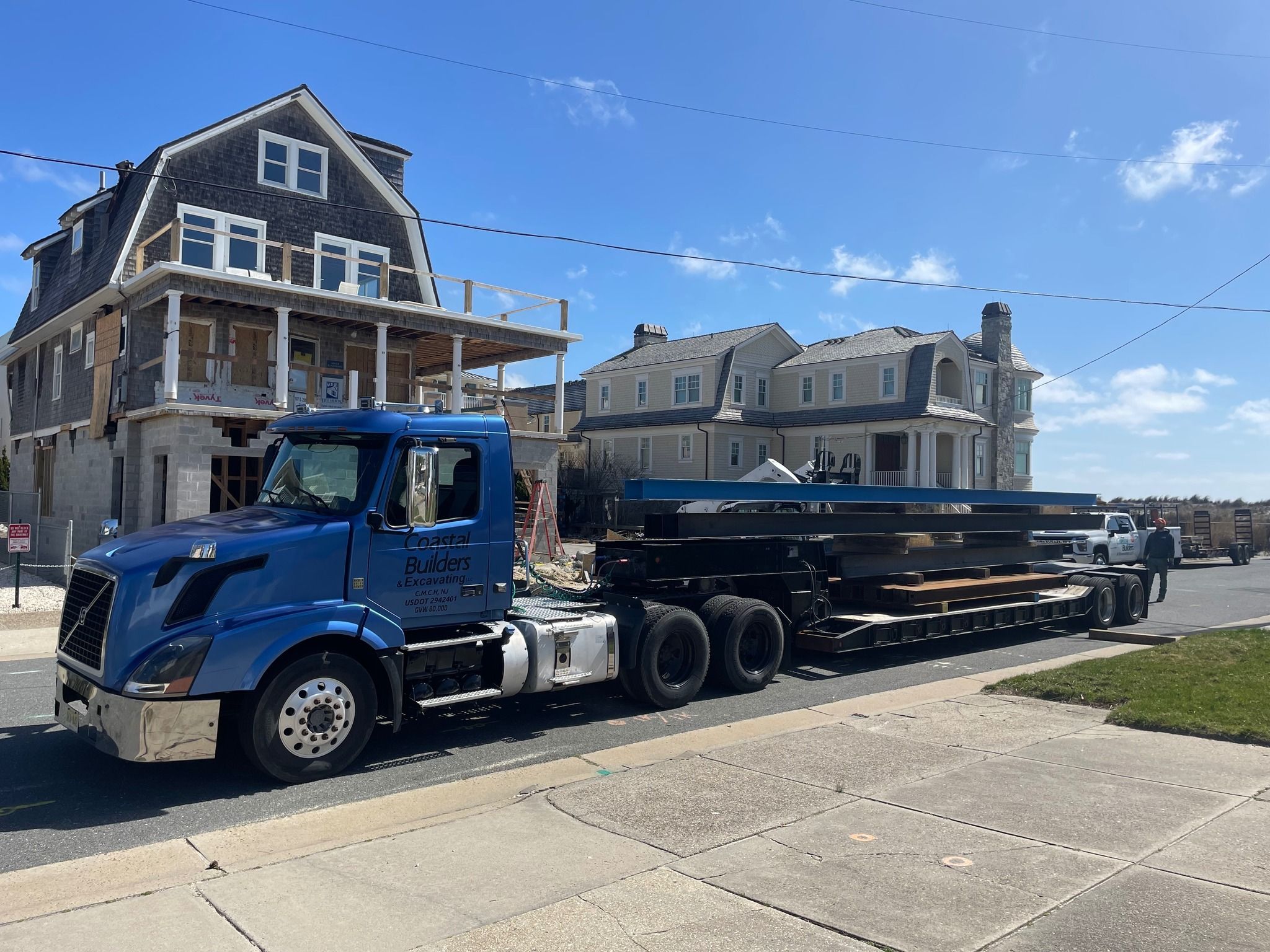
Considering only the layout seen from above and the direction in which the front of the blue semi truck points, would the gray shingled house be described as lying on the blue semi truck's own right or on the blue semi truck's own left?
on the blue semi truck's own right

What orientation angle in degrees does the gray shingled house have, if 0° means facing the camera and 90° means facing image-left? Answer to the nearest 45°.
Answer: approximately 315°

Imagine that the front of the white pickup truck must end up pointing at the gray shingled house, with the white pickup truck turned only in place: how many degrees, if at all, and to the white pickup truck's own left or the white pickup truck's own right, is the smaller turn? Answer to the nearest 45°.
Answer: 0° — it already faces it

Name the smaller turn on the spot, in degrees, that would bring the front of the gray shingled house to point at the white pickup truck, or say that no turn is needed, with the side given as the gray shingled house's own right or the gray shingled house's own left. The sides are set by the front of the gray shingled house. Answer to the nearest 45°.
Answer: approximately 45° to the gray shingled house's own left

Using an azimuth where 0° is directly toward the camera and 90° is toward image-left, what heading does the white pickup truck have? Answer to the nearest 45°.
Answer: approximately 45°

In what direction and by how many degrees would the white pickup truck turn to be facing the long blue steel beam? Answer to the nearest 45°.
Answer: approximately 45° to its left

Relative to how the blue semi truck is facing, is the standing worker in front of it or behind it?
behind

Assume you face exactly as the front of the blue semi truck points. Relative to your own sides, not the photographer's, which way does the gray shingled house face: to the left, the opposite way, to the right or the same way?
to the left
